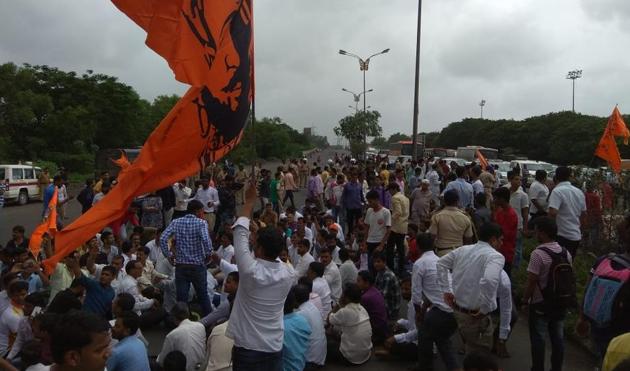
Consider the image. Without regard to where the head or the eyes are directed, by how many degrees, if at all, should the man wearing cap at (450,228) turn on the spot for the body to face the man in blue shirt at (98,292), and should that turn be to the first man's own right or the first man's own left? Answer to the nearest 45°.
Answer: approximately 135° to the first man's own left

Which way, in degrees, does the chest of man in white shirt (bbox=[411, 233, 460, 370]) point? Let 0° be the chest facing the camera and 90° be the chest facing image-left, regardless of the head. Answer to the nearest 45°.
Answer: approximately 135°

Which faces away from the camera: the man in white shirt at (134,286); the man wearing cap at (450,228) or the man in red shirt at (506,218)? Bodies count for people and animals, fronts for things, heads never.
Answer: the man wearing cap

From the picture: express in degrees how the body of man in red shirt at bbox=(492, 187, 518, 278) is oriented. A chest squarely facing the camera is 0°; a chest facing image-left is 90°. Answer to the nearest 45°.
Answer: approximately 90°

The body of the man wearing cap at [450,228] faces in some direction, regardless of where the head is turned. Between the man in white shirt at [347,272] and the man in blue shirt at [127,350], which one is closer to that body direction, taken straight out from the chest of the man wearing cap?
the man in white shirt

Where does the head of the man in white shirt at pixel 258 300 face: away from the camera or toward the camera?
away from the camera

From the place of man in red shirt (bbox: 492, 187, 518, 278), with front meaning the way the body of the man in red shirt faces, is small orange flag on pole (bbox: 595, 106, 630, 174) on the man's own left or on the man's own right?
on the man's own right

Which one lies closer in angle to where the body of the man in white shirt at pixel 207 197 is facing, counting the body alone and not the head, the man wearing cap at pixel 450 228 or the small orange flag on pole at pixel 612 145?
the man wearing cap
